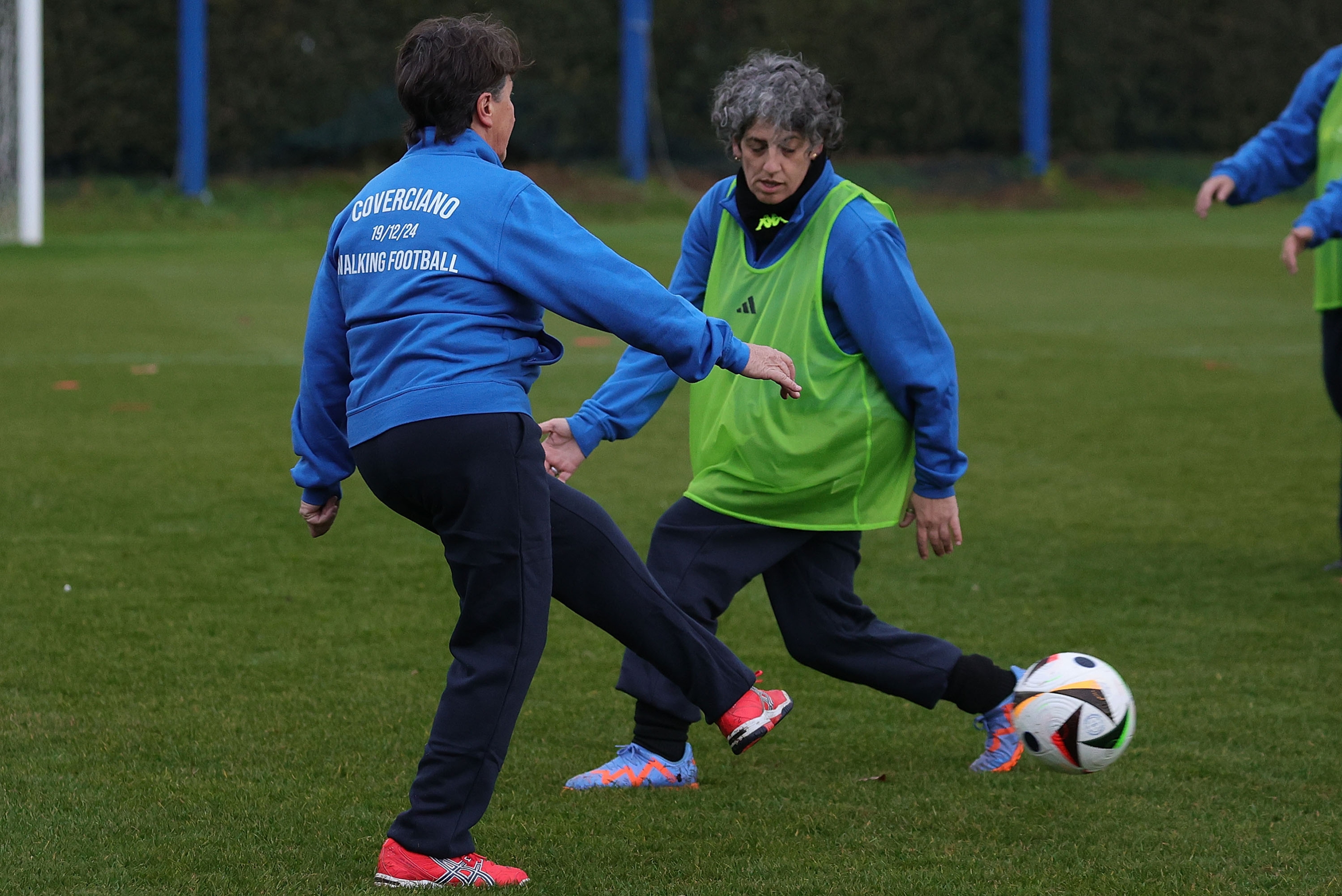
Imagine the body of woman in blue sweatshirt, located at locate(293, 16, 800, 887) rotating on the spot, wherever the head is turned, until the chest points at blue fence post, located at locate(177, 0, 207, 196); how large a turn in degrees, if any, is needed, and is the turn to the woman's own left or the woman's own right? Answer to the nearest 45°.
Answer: approximately 45° to the woman's own left

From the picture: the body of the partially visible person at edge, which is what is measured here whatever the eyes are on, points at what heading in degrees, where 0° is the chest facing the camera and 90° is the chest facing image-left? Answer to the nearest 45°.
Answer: approximately 45°

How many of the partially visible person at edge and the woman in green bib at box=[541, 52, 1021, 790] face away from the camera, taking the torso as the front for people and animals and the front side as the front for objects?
0

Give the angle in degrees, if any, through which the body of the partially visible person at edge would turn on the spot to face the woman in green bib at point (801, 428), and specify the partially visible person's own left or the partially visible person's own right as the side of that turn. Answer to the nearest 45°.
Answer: approximately 45° to the partially visible person's own left

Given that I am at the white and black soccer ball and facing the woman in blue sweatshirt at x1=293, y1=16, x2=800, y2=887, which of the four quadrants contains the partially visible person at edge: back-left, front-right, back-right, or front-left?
back-right

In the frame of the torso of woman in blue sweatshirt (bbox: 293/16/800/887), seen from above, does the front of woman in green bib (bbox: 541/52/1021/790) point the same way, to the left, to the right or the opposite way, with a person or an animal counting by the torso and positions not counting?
the opposite way

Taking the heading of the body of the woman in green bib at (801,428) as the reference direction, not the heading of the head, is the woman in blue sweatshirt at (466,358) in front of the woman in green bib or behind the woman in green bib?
in front

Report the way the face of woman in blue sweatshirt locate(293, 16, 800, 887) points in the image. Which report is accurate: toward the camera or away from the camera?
away from the camera

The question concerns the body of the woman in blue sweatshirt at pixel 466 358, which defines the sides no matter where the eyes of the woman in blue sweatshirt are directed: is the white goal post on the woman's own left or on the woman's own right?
on the woman's own left

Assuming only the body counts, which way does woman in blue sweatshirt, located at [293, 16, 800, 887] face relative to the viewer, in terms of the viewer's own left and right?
facing away from the viewer and to the right of the viewer

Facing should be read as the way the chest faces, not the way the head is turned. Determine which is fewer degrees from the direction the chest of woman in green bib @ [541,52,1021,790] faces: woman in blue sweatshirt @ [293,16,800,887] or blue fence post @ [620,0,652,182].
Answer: the woman in blue sweatshirt
